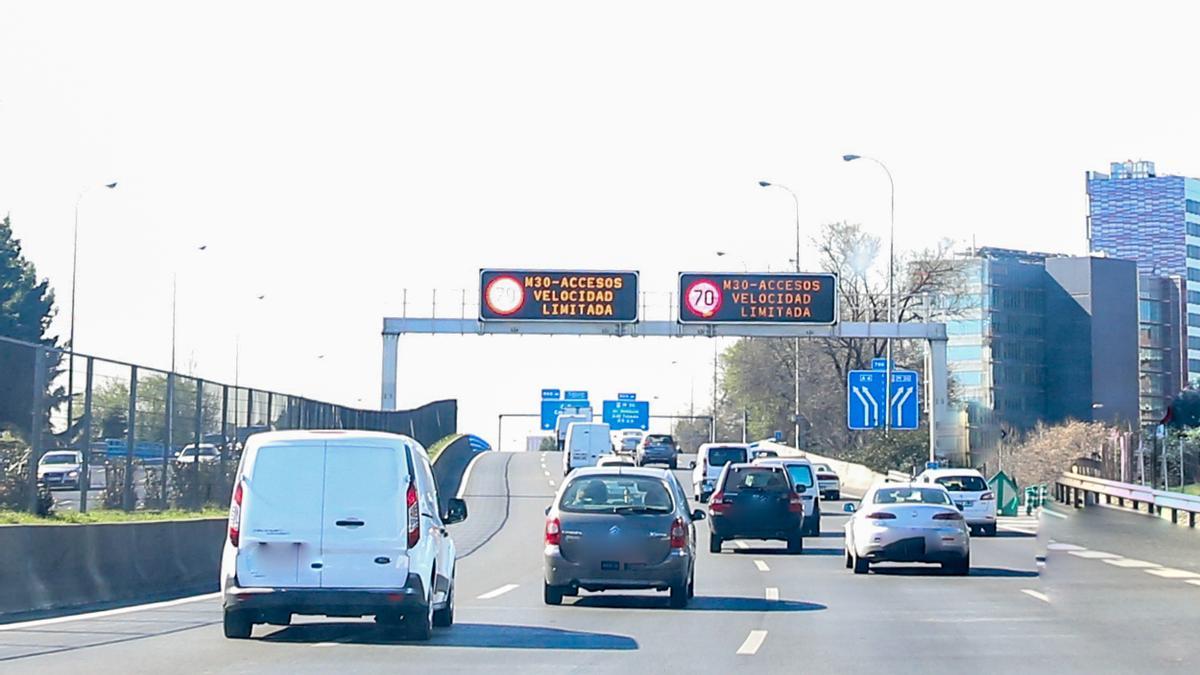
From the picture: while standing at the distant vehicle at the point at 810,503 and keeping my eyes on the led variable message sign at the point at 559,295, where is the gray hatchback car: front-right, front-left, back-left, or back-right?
back-left

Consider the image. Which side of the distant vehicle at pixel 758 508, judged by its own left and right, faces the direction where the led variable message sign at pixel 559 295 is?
front

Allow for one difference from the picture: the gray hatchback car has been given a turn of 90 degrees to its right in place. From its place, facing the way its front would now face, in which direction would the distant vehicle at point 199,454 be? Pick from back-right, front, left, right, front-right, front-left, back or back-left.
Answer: back-left

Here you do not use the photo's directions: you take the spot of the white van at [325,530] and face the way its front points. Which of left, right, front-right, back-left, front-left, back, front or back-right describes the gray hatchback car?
front-right

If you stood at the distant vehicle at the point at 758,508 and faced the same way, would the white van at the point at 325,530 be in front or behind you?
behind

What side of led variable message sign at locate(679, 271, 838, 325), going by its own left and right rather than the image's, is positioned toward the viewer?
front

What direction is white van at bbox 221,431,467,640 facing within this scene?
away from the camera

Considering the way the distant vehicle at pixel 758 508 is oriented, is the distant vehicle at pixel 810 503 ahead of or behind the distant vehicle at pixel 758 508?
ahead

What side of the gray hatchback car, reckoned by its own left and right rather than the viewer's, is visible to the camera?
back

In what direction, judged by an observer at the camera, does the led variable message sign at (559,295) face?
facing the viewer

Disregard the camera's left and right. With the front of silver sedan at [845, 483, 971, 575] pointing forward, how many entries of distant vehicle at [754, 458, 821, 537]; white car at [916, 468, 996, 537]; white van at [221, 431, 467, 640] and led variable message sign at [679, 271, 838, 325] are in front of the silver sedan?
3

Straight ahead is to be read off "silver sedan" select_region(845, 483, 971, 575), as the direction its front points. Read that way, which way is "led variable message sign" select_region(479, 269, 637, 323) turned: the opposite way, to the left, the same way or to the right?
the opposite way

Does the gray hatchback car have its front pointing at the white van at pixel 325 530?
no

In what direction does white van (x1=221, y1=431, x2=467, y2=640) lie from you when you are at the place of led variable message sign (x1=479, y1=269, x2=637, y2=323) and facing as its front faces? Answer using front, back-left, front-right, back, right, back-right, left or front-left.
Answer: front

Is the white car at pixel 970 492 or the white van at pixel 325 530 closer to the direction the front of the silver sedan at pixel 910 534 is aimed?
the white car

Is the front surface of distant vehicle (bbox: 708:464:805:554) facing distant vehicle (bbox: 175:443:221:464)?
no

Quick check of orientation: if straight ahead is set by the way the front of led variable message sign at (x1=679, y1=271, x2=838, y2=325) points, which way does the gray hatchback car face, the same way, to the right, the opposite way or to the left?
the opposite way

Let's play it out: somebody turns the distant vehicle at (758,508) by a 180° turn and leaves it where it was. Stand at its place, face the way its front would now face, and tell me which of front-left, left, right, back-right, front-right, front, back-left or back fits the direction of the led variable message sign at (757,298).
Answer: back

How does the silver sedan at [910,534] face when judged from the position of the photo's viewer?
facing away from the viewer

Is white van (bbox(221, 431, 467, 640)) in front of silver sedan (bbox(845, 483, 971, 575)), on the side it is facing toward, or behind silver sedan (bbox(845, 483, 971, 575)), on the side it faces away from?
behind

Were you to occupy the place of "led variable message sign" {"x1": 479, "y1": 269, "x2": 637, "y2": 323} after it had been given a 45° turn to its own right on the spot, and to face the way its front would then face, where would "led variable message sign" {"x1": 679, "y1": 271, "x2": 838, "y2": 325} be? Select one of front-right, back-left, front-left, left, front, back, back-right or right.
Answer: back-left

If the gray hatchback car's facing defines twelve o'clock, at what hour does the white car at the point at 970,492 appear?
The white car is roughly at 1 o'clock from the gray hatchback car.

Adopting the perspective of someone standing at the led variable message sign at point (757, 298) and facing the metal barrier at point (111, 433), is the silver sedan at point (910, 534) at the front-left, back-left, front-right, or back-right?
front-left

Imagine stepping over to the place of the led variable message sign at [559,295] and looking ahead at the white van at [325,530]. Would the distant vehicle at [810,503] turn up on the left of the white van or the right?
left
